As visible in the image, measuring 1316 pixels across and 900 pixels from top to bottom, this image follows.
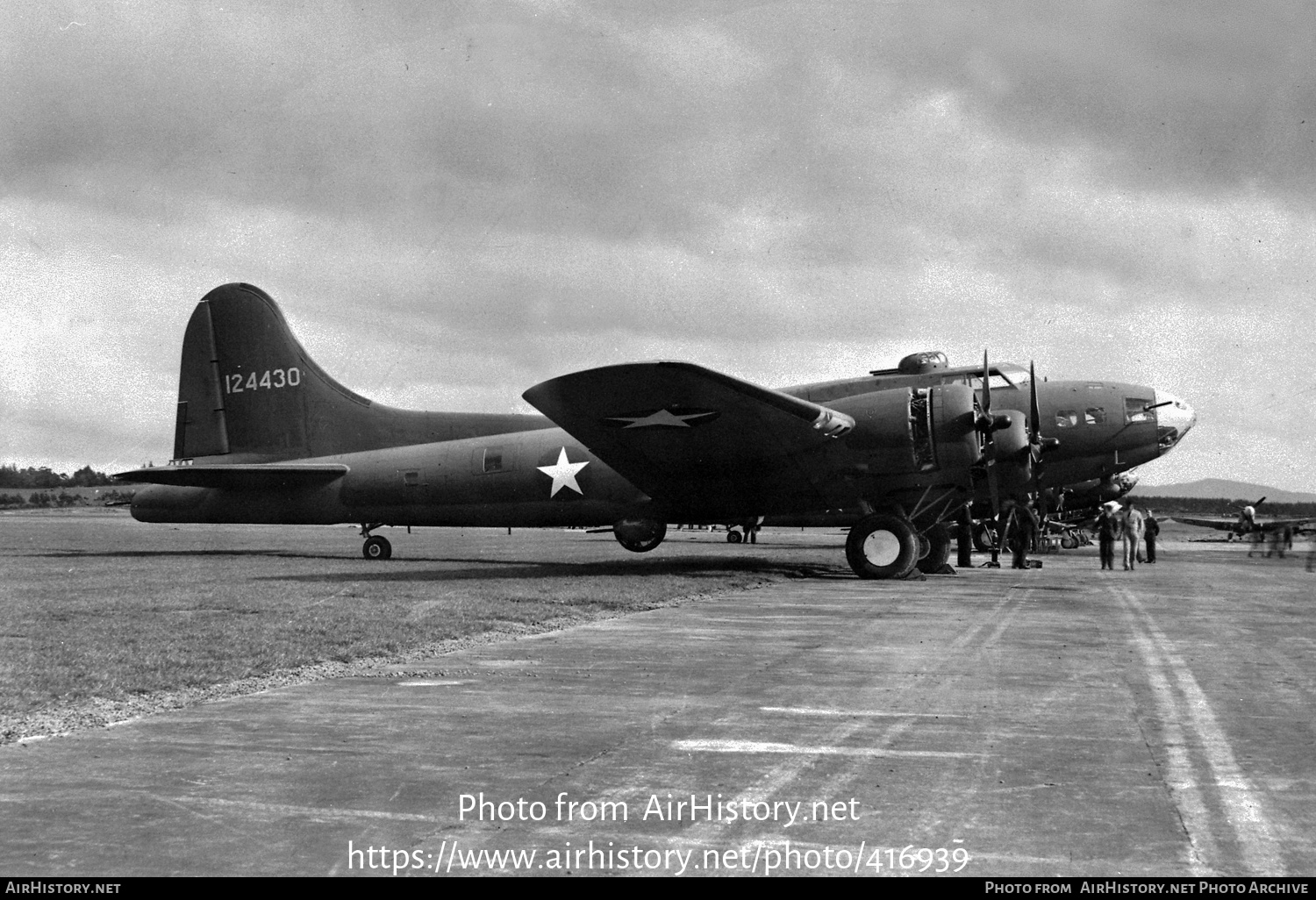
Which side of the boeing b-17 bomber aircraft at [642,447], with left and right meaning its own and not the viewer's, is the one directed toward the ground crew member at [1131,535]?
front

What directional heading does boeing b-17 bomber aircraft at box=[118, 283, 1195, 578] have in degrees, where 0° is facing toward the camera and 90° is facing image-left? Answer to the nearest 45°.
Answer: approximately 270°

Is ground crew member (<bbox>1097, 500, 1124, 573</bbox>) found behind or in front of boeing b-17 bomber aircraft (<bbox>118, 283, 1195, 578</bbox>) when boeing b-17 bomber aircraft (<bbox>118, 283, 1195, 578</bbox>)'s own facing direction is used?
in front
